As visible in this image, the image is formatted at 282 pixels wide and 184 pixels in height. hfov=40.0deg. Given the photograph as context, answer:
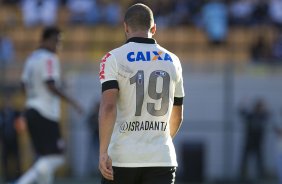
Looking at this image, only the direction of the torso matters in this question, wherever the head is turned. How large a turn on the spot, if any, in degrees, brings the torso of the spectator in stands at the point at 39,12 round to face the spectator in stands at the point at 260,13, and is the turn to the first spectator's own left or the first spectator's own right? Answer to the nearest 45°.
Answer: approximately 90° to the first spectator's own left

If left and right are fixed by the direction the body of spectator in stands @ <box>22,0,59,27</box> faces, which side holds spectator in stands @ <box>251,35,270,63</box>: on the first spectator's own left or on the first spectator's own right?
on the first spectator's own left

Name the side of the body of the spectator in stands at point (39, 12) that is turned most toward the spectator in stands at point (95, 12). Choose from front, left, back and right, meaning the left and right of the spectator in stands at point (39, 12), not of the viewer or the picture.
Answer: left

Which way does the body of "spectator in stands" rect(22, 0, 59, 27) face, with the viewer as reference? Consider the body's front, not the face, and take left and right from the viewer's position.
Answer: facing the viewer

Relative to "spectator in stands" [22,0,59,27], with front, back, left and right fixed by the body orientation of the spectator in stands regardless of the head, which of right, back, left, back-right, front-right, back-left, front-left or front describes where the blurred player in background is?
front

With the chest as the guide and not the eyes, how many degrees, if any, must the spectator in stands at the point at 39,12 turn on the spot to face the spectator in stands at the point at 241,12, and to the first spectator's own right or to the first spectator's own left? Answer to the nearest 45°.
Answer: approximately 90° to the first spectator's own left

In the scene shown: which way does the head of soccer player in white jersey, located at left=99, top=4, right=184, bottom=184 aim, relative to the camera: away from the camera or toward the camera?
away from the camera

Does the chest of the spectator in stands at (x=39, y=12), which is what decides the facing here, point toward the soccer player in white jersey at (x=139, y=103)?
yes
